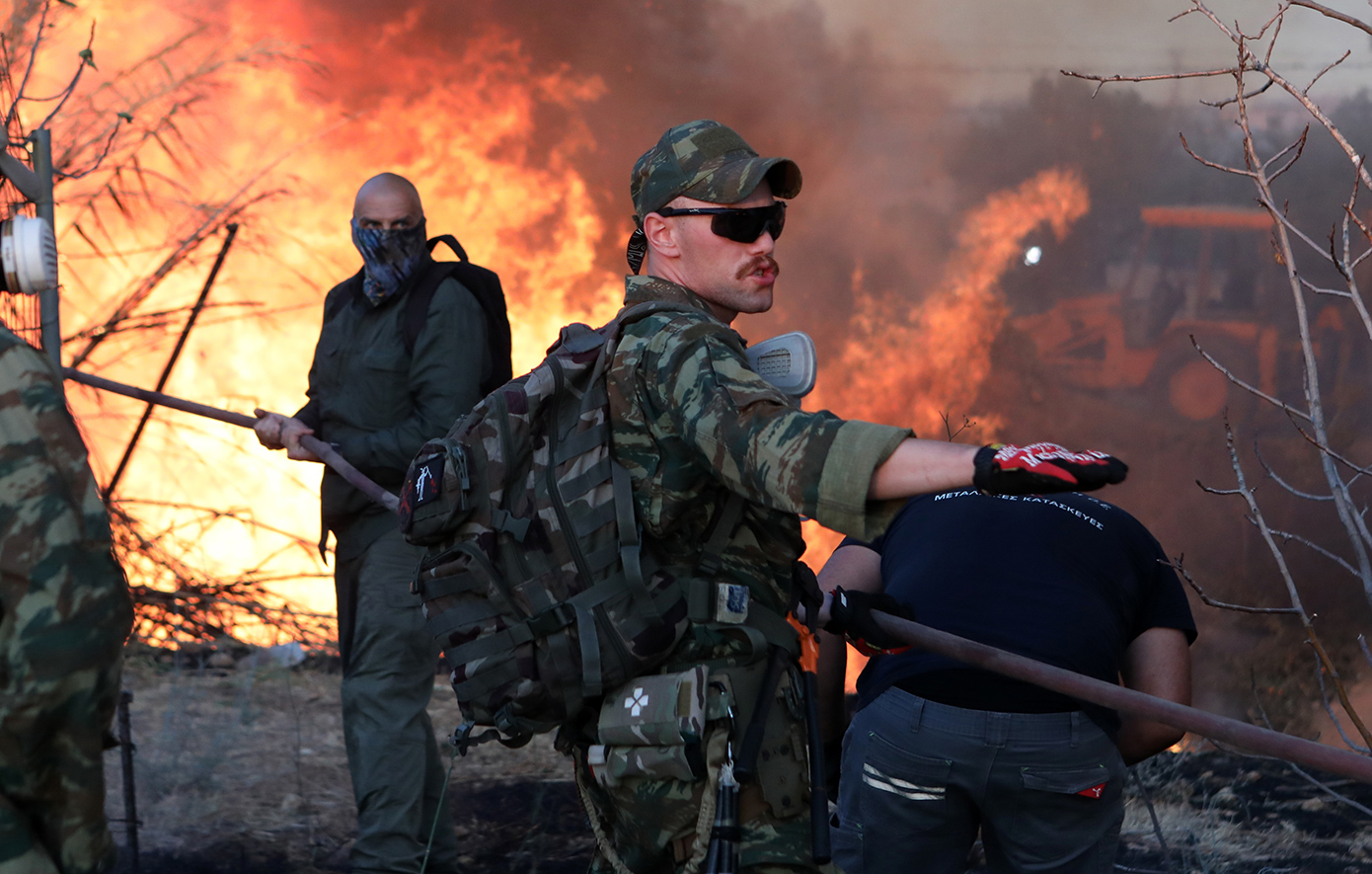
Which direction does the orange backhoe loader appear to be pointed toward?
to the viewer's left

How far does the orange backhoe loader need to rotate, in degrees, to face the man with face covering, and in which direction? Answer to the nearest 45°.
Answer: approximately 90° to its left

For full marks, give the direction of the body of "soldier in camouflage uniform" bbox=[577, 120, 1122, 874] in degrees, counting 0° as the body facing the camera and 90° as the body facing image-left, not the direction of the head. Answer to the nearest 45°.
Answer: approximately 270°

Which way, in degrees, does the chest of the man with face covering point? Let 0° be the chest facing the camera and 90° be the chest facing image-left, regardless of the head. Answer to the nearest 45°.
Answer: approximately 45°

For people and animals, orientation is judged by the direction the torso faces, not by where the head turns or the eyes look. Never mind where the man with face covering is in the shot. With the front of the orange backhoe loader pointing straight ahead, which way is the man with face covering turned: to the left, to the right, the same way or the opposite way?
to the left

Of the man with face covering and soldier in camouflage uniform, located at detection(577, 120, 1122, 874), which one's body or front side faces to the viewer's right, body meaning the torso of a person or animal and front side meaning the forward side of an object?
the soldier in camouflage uniform

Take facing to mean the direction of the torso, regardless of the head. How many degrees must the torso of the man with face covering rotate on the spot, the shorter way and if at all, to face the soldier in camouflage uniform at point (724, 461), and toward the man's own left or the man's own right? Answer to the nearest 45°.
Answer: approximately 45° to the man's own left
